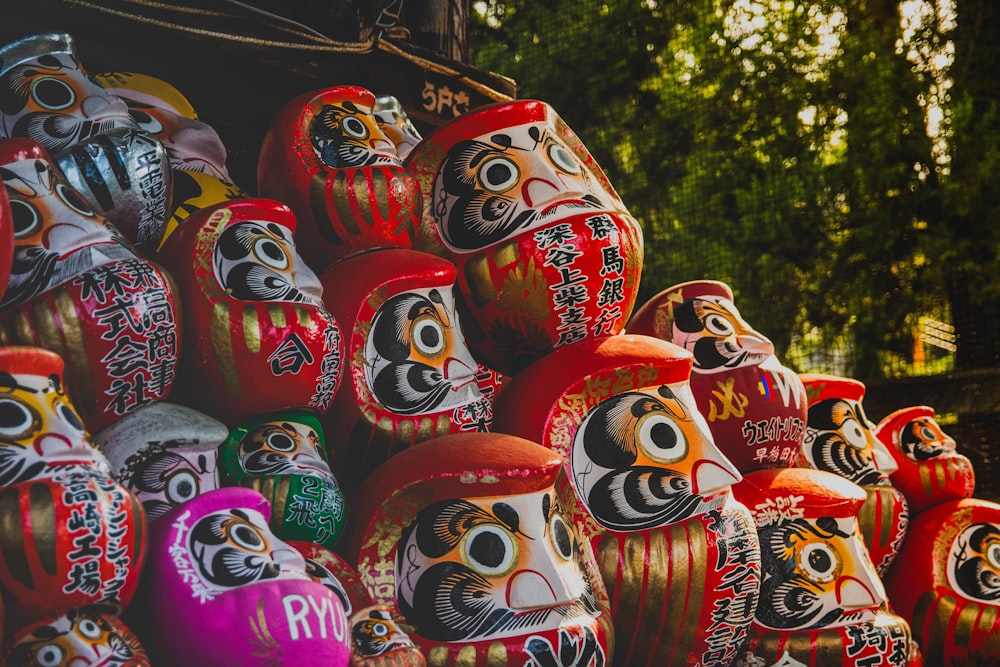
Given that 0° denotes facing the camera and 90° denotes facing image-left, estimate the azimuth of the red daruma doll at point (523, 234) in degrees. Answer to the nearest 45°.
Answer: approximately 315°

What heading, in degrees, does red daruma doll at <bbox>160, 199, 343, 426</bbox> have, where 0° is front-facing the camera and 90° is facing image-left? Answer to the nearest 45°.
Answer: approximately 315°

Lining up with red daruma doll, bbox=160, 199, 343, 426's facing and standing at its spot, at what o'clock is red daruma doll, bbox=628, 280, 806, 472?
red daruma doll, bbox=628, 280, 806, 472 is roughly at 10 o'clock from red daruma doll, bbox=160, 199, 343, 426.

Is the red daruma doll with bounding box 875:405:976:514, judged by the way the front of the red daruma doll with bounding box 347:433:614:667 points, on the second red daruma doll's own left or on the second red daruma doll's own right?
on the second red daruma doll's own left
